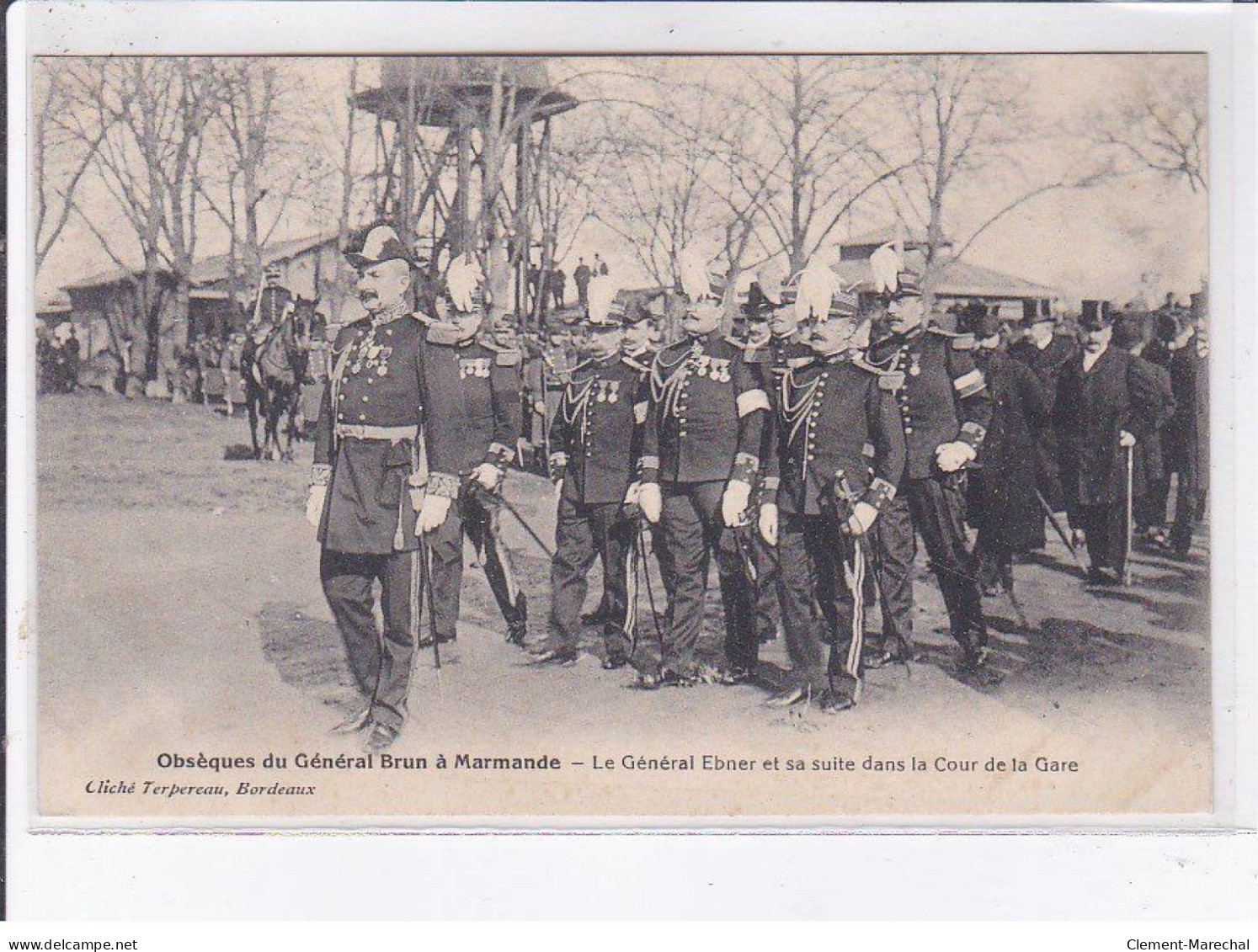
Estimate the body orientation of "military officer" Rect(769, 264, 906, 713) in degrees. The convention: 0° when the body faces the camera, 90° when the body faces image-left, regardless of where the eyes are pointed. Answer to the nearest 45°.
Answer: approximately 45°

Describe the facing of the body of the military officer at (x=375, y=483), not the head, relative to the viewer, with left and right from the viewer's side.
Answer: facing the viewer and to the left of the viewer

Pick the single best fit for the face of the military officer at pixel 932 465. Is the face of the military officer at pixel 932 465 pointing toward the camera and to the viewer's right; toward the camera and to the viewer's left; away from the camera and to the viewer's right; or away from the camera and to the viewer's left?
toward the camera and to the viewer's left

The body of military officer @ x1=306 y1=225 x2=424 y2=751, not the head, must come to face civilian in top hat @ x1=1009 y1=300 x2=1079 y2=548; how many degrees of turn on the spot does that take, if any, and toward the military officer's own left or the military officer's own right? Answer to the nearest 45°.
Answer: approximately 135° to the military officer's own left

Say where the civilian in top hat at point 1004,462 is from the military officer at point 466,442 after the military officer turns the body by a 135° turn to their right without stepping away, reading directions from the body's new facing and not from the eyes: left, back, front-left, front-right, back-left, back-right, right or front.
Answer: right

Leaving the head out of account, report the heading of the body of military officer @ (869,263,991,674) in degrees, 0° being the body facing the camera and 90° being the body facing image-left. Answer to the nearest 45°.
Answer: approximately 45°

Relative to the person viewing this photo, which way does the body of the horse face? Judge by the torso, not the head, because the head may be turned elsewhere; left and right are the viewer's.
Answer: facing the viewer

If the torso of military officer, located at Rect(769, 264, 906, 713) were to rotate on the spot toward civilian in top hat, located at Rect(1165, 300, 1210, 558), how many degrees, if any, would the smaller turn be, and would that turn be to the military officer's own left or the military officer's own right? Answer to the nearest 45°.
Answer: approximately 135° to the military officer's own left
